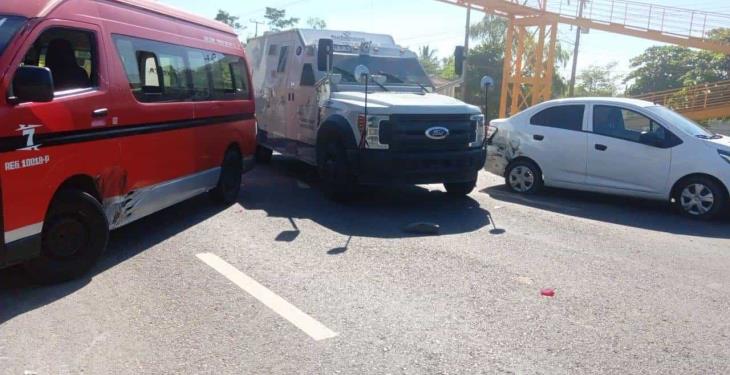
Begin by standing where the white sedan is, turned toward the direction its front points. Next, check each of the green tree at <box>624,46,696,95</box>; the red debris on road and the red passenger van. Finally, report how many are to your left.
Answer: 1

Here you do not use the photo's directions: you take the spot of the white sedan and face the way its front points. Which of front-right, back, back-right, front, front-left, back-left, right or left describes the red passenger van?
back-right

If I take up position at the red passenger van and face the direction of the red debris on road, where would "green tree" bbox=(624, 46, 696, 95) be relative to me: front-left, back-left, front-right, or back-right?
front-left

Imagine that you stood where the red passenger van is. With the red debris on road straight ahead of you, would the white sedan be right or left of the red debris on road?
left

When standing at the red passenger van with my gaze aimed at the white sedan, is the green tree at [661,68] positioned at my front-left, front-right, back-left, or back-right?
front-left

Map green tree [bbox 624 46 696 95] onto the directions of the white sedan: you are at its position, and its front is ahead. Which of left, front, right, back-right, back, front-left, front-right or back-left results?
left

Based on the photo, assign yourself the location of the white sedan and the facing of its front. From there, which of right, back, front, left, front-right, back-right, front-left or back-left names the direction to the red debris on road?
right

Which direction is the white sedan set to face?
to the viewer's right

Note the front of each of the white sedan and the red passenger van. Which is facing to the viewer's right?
the white sedan

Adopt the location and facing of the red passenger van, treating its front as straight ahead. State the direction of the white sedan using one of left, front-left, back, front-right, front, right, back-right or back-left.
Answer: back-left

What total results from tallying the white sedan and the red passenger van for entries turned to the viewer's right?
1

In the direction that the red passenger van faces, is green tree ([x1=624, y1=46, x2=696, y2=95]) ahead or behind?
behind
